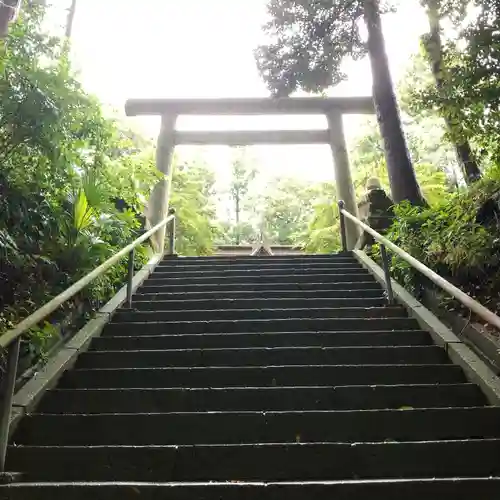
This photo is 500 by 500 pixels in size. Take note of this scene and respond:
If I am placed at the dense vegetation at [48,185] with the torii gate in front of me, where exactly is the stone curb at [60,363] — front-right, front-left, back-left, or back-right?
back-right

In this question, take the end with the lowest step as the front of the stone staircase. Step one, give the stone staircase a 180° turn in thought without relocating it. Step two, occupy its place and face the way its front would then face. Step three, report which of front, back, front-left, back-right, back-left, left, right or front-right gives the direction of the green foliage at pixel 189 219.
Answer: front

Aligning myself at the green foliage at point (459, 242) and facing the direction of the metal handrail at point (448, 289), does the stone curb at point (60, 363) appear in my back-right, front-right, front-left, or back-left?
front-right

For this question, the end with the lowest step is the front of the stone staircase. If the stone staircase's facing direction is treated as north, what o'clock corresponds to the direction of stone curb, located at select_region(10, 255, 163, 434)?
The stone curb is roughly at 4 o'clock from the stone staircase.

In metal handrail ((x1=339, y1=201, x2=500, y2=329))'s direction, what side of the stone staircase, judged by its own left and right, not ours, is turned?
left

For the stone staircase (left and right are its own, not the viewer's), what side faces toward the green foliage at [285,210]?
back

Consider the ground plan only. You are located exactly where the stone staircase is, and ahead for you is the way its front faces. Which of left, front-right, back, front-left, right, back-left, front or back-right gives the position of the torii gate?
back

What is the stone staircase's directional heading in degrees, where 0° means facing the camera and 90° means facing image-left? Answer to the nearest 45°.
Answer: approximately 0°
